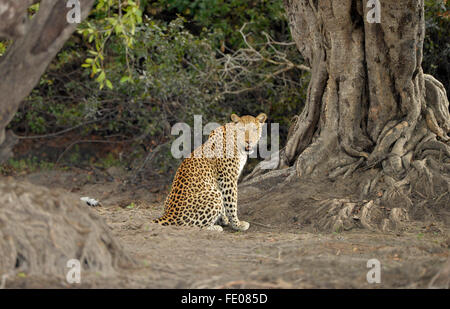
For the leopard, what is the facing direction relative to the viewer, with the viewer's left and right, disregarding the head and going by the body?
facing to the right of the viewer

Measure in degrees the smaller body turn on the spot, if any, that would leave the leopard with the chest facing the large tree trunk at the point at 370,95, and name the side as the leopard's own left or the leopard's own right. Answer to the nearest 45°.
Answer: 0° — it already faces it
